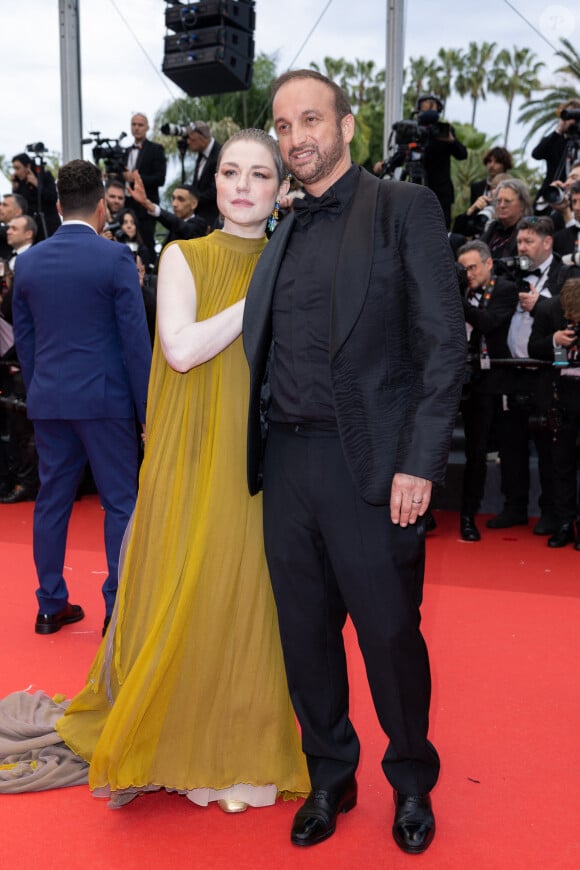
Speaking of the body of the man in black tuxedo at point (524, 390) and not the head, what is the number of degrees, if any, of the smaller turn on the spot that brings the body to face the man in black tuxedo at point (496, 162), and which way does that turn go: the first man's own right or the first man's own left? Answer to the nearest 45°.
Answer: approximately 135° to the first man's own right

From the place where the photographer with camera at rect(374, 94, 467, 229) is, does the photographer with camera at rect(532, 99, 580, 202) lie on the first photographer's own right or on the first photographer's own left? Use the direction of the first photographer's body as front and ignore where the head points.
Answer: on the first photographer's own left

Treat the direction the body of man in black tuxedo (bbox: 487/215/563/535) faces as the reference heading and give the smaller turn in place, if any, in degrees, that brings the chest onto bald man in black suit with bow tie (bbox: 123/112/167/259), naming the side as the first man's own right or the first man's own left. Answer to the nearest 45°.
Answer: approximately 90° to the first man's own right

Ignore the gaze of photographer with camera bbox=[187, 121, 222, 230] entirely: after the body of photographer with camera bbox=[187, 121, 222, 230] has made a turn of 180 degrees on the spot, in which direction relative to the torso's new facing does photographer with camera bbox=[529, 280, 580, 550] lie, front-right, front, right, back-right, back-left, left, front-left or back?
right

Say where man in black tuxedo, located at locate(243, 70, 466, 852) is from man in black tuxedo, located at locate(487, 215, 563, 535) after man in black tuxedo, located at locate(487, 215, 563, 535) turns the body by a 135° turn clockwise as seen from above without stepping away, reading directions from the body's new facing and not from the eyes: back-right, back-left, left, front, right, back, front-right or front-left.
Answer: back

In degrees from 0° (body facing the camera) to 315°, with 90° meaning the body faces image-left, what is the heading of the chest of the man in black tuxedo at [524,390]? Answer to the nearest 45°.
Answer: approximately 45°

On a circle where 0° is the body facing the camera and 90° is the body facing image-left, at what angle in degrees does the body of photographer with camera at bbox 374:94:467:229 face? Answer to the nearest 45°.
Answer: approximately 0°

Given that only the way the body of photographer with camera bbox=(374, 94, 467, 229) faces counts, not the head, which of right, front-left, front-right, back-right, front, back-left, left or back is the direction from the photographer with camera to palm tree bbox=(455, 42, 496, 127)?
back

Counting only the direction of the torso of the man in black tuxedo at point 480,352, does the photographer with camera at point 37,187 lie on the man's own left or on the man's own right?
on the man's own right

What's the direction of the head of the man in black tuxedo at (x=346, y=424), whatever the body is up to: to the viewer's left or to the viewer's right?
to the viewer's left

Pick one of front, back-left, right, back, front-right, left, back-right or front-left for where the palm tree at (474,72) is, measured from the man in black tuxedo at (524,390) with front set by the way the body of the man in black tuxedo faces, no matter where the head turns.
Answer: back-right

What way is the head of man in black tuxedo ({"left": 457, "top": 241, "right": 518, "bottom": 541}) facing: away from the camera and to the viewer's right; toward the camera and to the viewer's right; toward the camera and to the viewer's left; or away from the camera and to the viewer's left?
toward the camera and to the viewer's left

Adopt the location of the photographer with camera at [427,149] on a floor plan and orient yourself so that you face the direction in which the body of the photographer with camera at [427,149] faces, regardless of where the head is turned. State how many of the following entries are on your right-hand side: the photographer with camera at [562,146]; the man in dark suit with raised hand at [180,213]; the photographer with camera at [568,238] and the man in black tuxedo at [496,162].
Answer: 1

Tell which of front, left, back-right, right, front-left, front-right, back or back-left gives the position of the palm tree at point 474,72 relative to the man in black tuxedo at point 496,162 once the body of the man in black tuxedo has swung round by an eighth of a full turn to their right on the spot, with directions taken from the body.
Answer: right

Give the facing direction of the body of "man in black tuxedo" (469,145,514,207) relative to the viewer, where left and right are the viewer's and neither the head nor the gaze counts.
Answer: facing the viewer and to the left of the viewer
